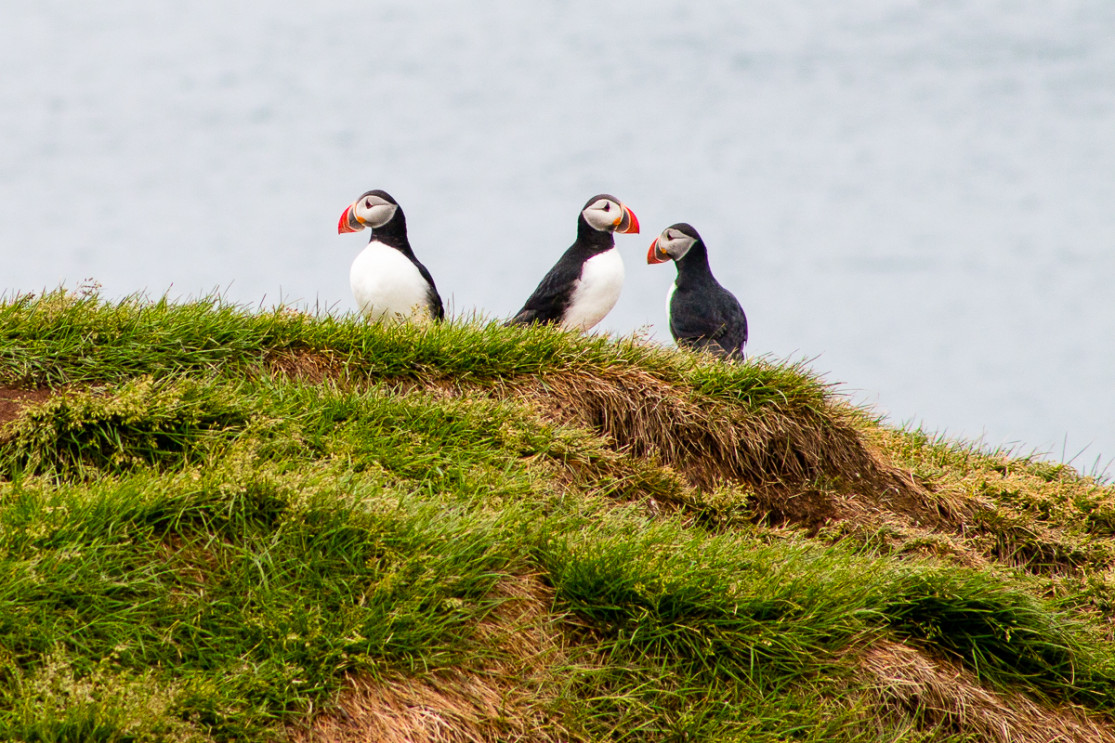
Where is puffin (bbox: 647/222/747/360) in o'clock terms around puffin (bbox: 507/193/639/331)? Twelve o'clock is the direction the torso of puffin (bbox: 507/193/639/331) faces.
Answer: puffin (bbox: 647/222/747/360) is roughly at 11 o'clock from puffin (bbox: 507/193/639/331).

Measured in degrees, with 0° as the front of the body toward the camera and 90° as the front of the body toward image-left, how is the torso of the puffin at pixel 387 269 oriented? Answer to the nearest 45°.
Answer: approximately 45°

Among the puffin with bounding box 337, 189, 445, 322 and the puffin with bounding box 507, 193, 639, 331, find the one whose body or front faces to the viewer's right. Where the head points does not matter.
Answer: the puffin with bounding box 507, 193, 639, 331

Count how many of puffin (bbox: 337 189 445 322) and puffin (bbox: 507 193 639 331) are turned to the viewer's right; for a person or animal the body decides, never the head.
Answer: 1

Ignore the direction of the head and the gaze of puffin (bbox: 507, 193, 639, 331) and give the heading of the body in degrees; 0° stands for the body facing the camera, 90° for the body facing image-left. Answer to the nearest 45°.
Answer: approximately 270°

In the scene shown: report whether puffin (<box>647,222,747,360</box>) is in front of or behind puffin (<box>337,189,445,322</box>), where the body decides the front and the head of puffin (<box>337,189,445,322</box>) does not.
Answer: behind

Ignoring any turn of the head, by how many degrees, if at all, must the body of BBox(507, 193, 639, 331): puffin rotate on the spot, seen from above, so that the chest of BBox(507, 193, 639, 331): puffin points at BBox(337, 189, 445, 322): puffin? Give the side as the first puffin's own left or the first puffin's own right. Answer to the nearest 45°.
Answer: approximately 180°
